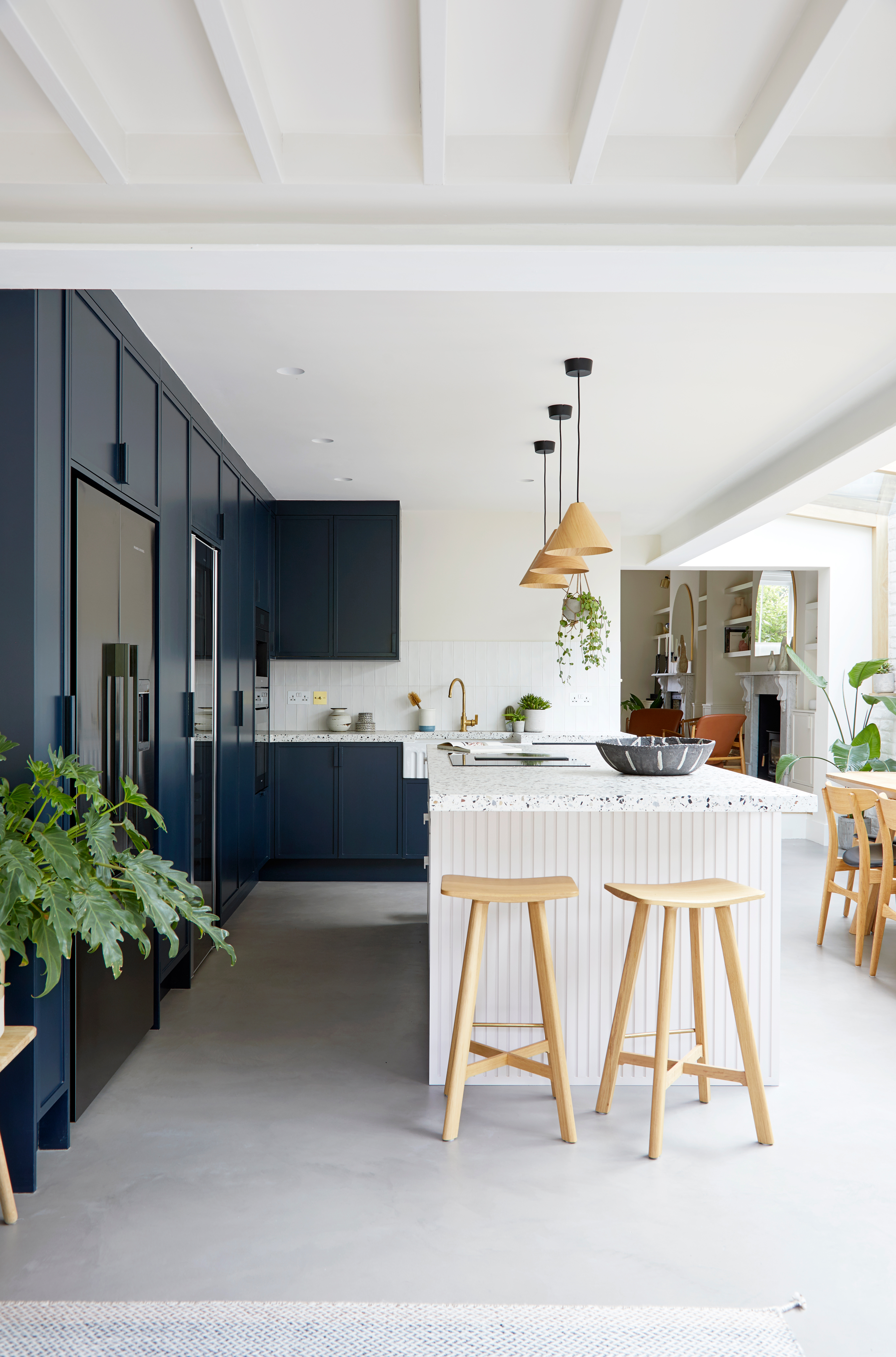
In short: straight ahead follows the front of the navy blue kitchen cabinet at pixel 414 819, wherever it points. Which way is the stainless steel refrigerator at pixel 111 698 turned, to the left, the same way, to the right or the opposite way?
to the left

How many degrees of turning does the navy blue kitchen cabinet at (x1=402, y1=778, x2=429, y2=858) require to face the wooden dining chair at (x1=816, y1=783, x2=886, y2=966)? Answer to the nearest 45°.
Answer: approximately 45° to its left

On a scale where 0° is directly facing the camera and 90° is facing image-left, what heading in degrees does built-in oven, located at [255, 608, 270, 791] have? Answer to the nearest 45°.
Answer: approximately 270°

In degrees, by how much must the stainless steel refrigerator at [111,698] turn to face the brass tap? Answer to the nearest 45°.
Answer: approximately 45° to its left

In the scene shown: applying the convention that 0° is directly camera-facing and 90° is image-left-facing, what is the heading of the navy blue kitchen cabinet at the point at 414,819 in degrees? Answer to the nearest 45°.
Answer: approximately 0°

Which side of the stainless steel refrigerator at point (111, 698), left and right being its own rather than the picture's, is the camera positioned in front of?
right

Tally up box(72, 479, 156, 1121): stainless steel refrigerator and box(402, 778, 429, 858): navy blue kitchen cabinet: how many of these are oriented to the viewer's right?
1

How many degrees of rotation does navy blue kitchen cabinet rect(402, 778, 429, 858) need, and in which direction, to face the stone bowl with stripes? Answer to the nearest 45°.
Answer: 0° — it already faces it

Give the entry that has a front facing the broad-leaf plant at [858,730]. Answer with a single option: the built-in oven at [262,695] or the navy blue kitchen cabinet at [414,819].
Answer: the built-in oven

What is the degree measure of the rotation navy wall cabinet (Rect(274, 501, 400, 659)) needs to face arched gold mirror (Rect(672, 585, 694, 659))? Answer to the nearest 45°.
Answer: approximately 135° to its left

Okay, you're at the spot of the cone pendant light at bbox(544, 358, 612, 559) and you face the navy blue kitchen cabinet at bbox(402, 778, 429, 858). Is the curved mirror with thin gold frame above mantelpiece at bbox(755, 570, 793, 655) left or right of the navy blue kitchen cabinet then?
right

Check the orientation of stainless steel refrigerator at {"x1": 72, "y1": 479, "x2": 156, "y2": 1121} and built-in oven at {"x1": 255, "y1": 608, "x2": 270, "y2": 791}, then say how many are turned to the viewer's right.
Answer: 2

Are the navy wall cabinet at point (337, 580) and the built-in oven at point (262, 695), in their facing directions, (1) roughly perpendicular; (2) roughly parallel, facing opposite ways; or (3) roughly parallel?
roughly perpendicular
